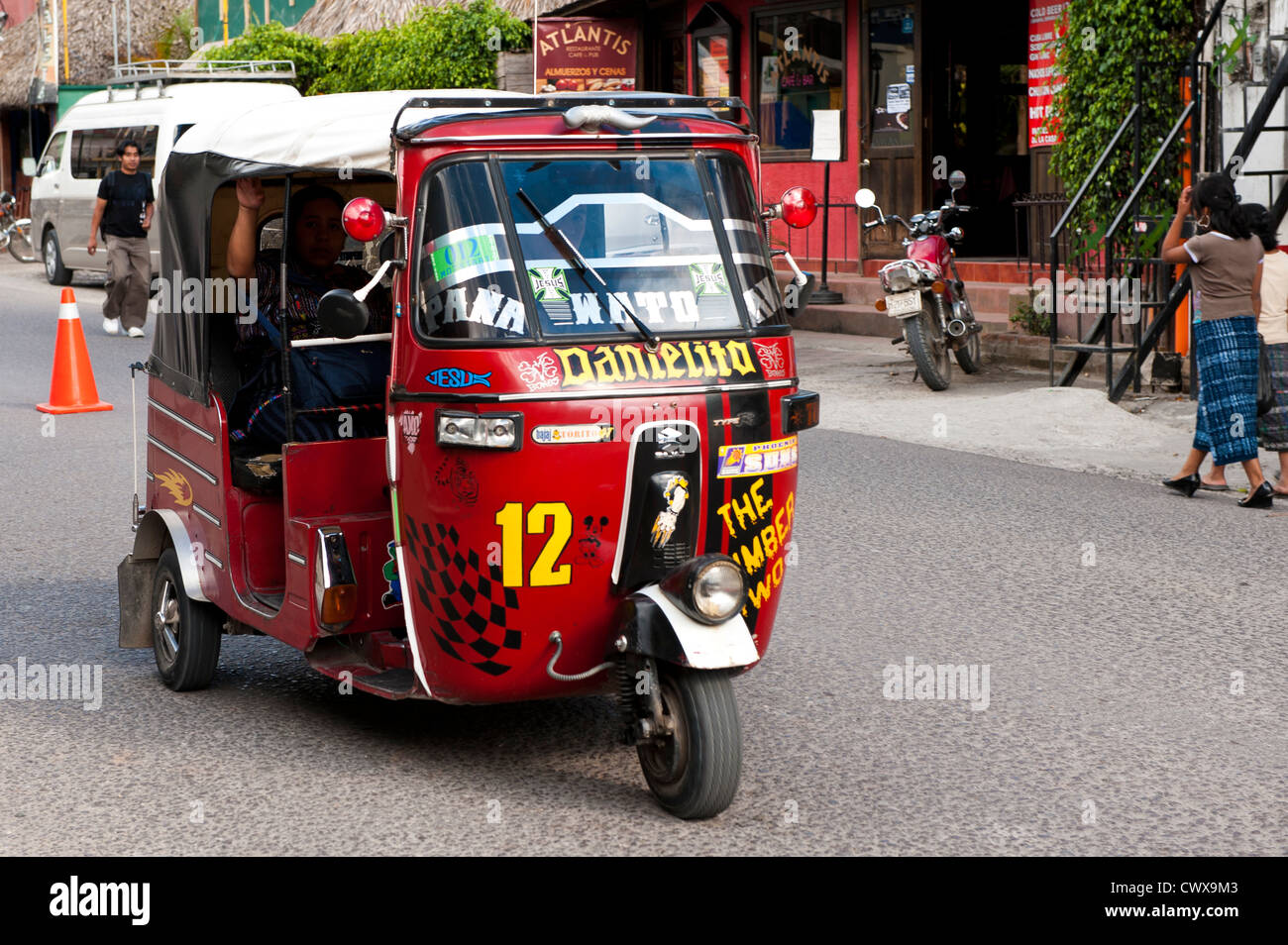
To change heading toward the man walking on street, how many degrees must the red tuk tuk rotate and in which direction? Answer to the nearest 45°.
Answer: approximately 135° to its left

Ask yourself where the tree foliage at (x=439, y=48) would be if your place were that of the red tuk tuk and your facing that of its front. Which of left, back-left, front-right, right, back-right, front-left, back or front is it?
back-left

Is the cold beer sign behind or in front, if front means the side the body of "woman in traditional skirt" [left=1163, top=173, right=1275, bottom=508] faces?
in front

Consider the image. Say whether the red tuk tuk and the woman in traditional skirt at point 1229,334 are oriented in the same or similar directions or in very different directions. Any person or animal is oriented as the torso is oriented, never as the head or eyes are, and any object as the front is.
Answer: very different directions

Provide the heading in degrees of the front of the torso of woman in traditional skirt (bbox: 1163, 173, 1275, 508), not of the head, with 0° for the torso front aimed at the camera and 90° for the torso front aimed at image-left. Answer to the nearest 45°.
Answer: approximately 135°

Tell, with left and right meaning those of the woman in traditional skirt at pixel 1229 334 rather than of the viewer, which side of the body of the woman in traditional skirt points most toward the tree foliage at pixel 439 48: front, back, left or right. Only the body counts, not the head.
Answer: front

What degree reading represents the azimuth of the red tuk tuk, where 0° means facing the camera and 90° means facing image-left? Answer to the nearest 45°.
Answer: approximately 315°
